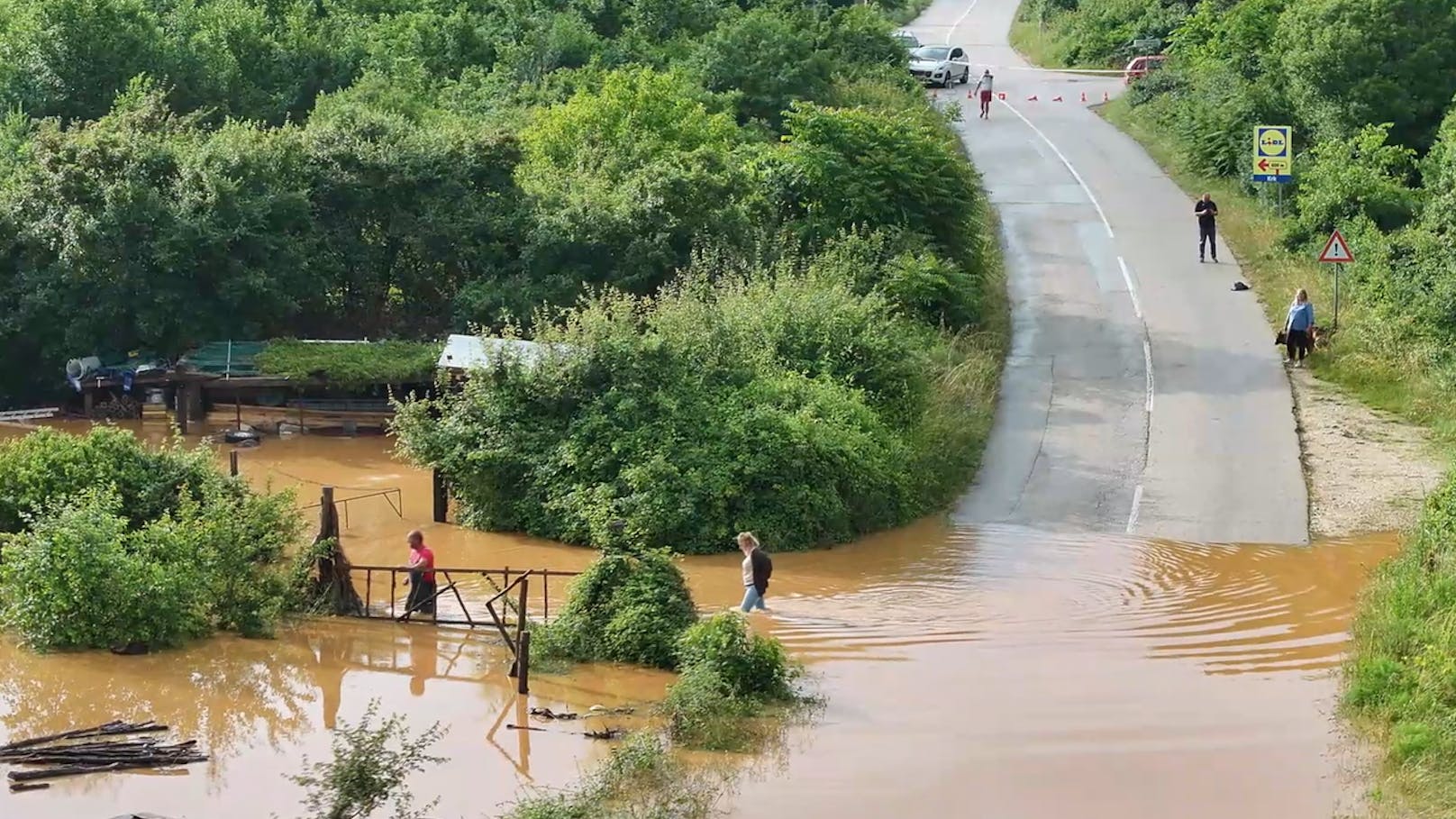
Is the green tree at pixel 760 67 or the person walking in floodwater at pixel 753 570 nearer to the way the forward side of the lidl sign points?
the person walking in floodwater

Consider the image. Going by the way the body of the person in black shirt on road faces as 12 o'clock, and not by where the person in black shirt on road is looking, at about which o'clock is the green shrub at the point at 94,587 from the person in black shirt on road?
The green shrub is roughly at 1 o'clock from the person in black shirt on road.

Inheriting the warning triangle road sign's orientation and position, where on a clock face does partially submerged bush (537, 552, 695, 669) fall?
The partially submerged bush is roughly at 1 o'clock from the warning triangle road sign.

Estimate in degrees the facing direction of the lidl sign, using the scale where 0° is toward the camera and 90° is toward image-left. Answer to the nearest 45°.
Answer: approximately 0°

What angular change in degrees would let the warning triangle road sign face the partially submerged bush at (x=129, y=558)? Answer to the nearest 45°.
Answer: approximately 45° to its right

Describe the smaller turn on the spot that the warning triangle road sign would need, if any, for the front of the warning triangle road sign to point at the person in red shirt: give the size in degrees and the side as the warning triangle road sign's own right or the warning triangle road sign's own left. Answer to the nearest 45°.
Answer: approximately 45° to the warning triangle road sign's own right
